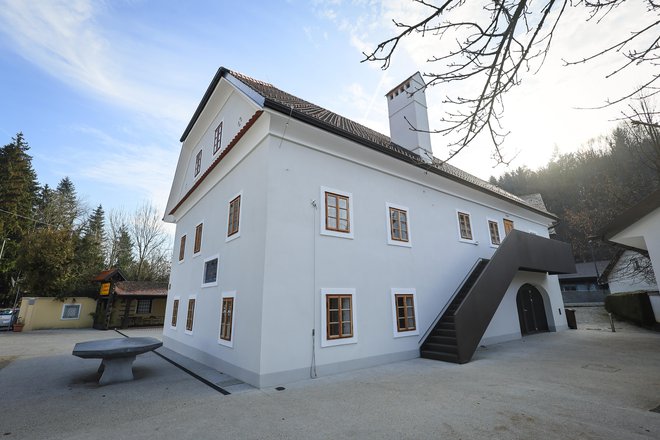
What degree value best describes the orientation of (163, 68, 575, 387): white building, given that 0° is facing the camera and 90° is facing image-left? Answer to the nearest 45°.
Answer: approximately 315°

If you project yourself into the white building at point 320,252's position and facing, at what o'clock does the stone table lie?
The stone table is roughly at 4 o'clock from the white building.

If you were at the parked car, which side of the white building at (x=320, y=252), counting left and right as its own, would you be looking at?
back
